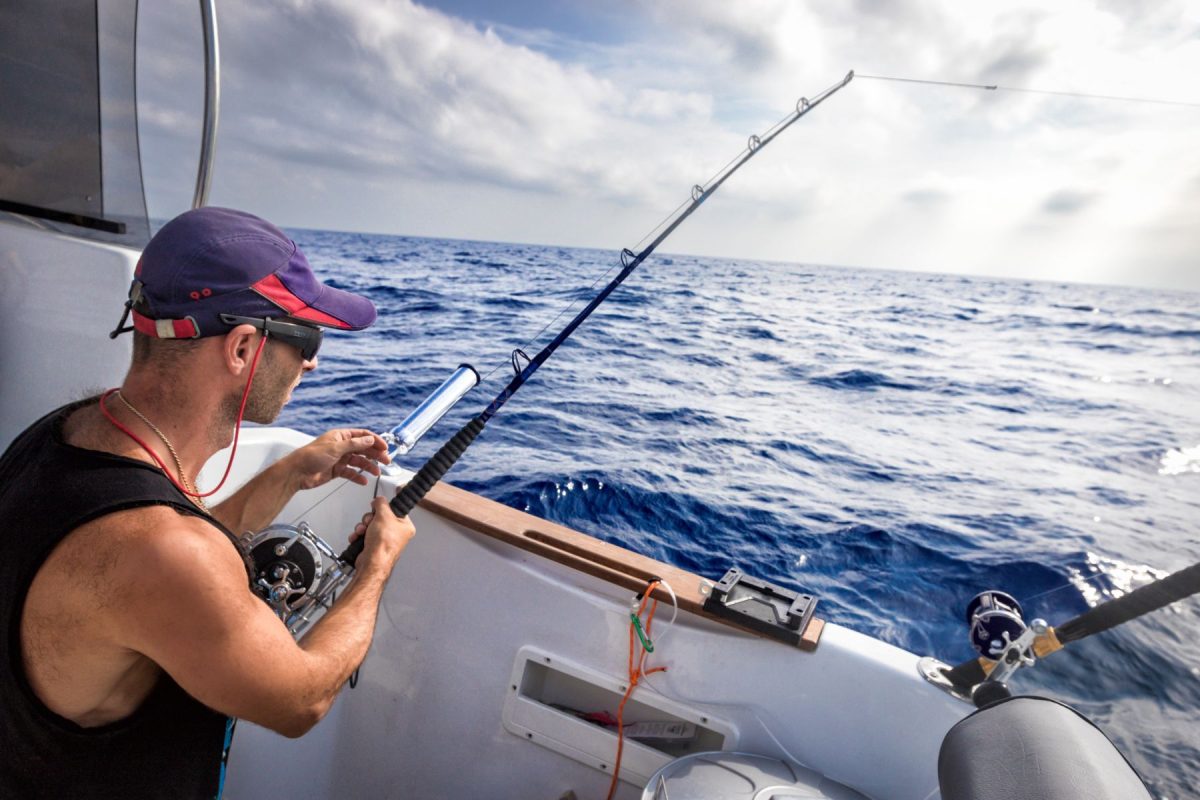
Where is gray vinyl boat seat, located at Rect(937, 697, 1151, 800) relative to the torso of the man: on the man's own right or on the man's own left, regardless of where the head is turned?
on the man's own right

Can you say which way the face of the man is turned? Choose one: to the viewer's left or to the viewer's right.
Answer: to the viewer's right

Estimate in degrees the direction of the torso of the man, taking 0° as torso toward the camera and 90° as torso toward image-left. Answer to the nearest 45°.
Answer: approximately 225°

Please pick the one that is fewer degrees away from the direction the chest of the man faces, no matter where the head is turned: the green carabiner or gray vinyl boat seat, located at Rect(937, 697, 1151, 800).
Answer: the green carabiner

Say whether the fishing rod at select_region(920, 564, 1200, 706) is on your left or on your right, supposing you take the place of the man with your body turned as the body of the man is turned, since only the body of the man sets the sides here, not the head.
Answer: on your right

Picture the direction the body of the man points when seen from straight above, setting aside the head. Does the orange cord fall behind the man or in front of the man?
in front

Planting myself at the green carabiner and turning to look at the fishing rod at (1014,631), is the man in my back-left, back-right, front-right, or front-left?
back-right

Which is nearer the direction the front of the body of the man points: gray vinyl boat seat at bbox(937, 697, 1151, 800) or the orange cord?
the orange cord
